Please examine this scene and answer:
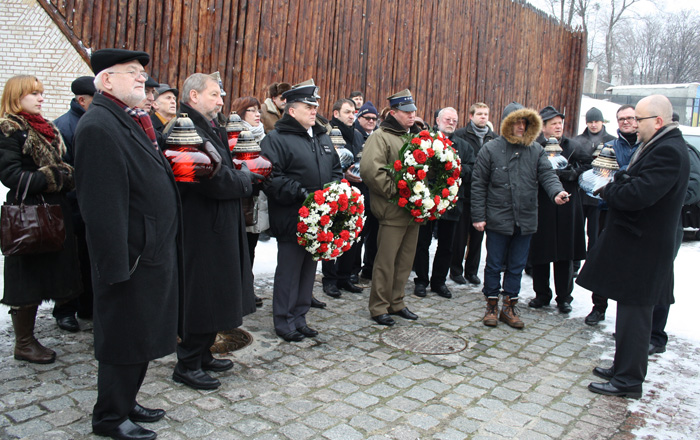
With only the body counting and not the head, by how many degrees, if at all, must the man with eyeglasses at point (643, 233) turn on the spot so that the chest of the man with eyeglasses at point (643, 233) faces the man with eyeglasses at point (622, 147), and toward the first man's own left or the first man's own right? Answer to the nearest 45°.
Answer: approximately 90° to the first man's own right

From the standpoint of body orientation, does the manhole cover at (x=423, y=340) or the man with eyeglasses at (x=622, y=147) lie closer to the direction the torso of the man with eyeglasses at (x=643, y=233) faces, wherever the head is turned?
the manhole cover

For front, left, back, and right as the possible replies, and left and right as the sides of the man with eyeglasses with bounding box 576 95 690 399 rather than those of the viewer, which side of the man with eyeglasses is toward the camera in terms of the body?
left

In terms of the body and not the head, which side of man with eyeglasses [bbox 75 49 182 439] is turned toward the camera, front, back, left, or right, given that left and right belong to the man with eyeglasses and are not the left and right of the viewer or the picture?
right

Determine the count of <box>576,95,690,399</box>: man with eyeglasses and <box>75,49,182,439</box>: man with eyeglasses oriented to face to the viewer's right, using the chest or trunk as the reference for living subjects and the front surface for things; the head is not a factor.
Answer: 1

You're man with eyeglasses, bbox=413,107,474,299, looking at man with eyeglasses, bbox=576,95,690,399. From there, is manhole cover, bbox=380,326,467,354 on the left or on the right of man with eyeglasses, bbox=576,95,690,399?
right

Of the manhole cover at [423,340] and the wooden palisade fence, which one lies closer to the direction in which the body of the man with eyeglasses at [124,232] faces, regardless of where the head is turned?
the manhole cover

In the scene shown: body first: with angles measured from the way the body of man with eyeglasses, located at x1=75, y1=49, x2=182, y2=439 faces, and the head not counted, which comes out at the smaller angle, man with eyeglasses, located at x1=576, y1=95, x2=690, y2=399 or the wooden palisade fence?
the man with eyeglasses

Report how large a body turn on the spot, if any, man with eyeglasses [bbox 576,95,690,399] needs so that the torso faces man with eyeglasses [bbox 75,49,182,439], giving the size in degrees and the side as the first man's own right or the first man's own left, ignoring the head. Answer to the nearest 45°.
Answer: approximately 45° to the first man's own left

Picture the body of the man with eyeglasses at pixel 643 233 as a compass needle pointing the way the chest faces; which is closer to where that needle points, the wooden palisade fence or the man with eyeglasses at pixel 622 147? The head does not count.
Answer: the wooden palisade fence

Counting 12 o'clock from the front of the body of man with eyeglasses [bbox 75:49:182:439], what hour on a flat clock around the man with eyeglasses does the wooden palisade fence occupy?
The wooden palisade fence is roughly at 10 o'clock from the man with eyeglasses.

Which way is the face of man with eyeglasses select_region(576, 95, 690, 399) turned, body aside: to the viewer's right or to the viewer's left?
to the viewer's left

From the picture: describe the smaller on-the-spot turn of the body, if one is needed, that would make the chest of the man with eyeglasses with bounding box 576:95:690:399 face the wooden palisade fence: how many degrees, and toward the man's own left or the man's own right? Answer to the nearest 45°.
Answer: approximately 45° to the man's own right
